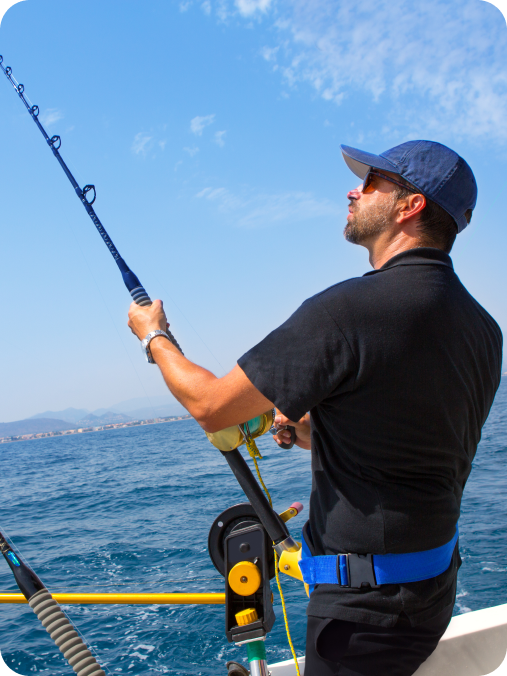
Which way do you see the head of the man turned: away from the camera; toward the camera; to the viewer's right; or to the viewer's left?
to the viewer's left

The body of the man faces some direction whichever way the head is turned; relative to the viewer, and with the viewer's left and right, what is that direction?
facing away from the viewer and to the left of the viewer
